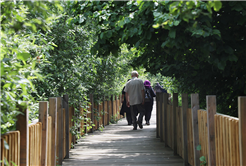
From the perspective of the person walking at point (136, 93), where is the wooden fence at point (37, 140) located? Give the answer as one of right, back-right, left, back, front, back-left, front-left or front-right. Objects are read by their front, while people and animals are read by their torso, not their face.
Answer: back

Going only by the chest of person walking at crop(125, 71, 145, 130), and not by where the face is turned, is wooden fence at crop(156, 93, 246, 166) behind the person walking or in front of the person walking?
behind

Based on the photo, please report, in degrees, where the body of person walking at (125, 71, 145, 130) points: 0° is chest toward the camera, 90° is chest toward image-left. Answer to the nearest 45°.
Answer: approximately 180°
